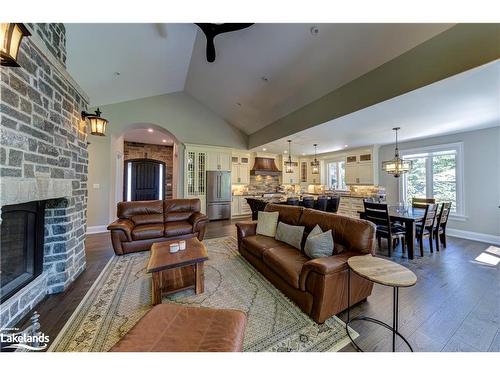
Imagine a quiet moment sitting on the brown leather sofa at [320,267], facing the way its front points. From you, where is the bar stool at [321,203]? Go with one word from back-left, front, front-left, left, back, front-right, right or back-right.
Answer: back-right

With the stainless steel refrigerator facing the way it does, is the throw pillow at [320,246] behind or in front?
in front

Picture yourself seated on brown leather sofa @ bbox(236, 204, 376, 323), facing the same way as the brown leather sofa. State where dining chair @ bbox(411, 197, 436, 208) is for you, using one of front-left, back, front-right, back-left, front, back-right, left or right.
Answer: back

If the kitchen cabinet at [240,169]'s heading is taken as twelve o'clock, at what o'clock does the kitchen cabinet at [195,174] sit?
the kitchen cabinet at [195,174] is roughly at 2 o'clock from the kitchen cabinet at [240,169].

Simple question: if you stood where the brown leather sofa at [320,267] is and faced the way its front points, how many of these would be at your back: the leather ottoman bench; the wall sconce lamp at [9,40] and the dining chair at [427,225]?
1

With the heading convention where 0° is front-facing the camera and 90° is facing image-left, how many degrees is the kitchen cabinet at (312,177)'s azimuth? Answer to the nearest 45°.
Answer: approximately 0°

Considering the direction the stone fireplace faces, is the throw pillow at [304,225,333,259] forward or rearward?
forward

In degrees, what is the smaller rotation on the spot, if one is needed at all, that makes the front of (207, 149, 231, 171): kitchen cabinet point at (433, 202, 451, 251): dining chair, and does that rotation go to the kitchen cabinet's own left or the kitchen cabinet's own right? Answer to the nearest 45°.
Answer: approximately 45° to the kitchen cabinet's own left
